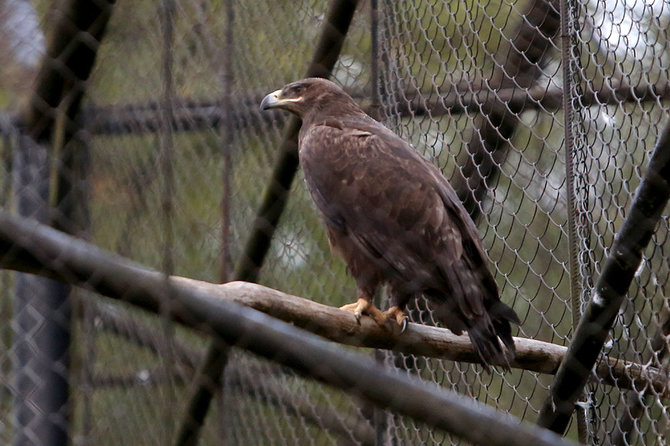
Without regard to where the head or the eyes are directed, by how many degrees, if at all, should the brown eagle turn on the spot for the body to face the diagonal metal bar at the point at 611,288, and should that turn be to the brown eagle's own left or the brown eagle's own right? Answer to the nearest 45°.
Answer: approximately 135° to the brown eagle's own right

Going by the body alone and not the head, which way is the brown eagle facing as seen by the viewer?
to the viewer's left

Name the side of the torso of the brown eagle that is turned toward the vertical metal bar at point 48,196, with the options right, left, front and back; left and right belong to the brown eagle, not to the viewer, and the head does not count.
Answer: front

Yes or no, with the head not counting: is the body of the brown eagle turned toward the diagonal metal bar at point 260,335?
no

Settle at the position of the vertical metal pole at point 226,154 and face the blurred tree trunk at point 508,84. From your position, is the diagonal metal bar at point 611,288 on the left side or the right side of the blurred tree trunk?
right

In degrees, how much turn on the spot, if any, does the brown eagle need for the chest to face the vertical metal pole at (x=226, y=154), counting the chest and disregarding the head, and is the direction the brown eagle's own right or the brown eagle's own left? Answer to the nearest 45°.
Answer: approximately 45° to the brown eagle's own left
